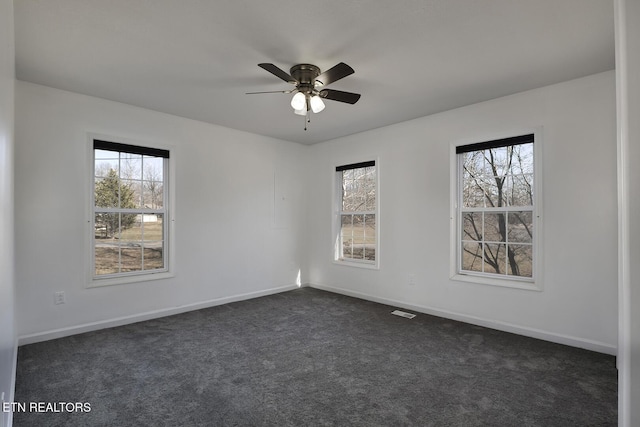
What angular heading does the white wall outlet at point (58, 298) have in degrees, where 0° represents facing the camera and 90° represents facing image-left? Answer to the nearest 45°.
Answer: approximately 0°

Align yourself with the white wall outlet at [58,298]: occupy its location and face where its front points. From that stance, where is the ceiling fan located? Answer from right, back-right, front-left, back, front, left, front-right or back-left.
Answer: front-left

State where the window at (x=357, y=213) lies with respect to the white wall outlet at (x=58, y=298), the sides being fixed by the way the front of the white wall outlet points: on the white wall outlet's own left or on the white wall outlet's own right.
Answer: on the white wall outlet's own left

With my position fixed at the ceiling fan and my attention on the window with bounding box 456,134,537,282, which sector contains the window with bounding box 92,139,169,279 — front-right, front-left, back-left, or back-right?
back-left

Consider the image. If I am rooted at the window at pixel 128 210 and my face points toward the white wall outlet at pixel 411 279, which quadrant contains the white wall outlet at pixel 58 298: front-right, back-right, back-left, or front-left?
back-right

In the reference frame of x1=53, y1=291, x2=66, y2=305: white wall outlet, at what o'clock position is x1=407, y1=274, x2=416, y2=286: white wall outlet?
x1=407, y1=274, x2=416, y2=286: white wall outlet is roughly at 10 o'clock from x1=53, y1=291, x2=66, y2=305: white wall outlet.

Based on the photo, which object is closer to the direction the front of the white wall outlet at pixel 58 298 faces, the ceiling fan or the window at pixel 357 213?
the ceiling fan

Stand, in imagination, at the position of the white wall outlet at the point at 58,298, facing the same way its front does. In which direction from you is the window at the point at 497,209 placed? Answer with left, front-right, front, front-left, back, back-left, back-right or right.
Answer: front-left
